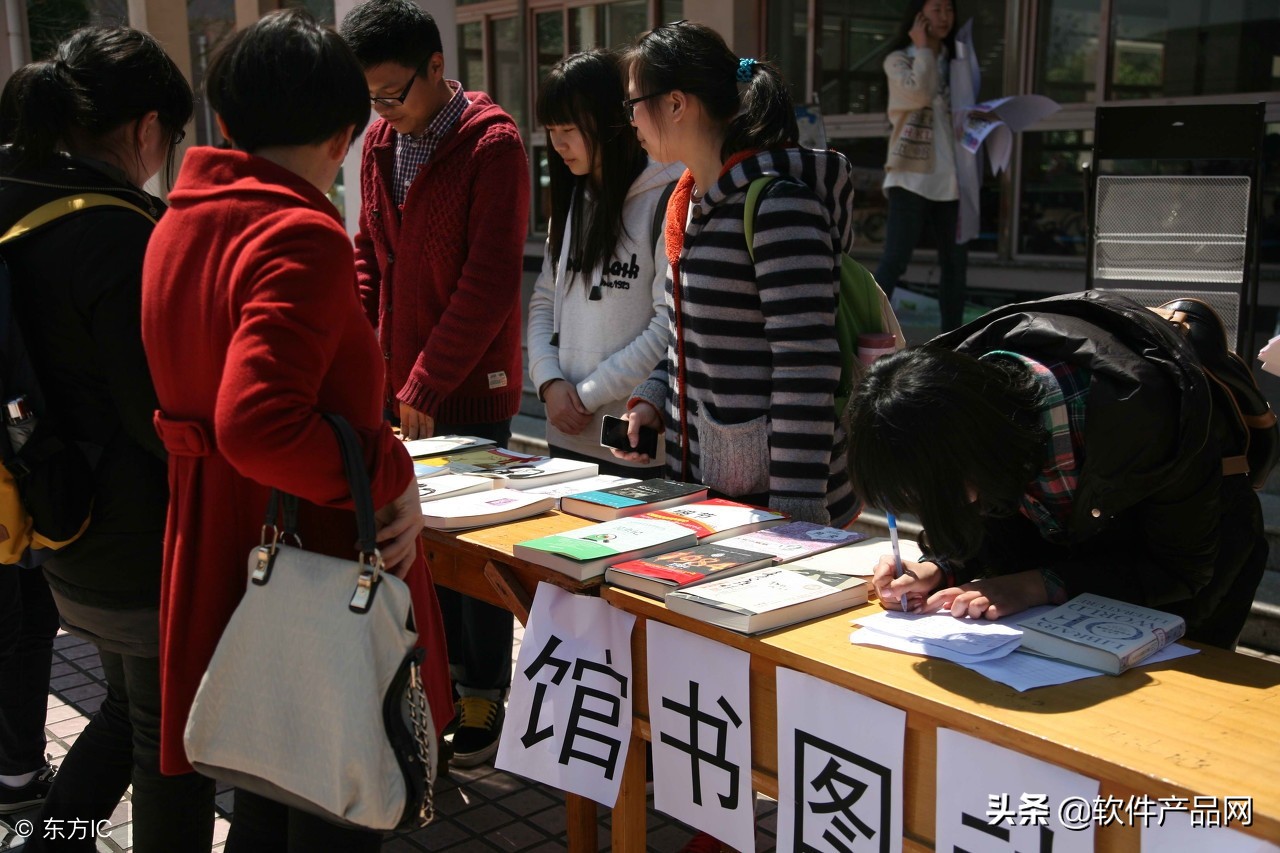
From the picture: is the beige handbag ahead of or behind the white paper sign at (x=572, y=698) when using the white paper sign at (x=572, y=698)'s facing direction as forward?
ahead

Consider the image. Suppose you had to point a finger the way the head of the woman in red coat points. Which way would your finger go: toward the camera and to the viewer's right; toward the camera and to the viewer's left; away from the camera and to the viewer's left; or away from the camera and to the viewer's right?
away from the camera and to the viewer's right

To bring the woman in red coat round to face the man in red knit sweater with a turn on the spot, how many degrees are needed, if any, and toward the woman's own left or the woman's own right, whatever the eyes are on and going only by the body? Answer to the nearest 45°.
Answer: approximately 45° to the woman's own left

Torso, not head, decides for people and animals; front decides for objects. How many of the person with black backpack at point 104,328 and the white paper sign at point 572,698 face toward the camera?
1

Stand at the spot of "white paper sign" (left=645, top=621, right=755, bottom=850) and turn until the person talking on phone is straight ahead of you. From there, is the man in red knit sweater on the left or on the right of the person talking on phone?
left

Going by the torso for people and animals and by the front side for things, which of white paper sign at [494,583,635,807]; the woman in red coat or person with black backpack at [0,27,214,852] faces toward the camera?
the white paper sign

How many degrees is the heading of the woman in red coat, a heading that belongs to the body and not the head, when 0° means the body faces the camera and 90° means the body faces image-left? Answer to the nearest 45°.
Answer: approximately 225°

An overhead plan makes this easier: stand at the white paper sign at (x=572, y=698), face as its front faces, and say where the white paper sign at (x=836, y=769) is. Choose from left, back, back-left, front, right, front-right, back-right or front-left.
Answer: front-left

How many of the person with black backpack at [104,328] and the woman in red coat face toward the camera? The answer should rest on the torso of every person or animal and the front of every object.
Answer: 0

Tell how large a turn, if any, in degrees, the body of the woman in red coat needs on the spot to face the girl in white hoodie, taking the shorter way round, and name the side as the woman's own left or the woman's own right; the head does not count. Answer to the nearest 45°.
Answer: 0° — they already face them

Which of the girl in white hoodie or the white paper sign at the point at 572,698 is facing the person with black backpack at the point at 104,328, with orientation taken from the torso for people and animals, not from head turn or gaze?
the girl in white hoodie

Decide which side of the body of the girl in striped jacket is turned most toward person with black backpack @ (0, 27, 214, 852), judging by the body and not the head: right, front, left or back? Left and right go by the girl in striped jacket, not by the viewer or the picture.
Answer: front

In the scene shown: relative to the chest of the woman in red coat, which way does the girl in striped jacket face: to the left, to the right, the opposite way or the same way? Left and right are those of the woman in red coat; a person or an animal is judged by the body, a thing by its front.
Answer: the opposite way

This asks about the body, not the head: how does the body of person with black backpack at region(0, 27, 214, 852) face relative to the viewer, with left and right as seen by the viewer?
facing away from the viewer and to the right of the viewer

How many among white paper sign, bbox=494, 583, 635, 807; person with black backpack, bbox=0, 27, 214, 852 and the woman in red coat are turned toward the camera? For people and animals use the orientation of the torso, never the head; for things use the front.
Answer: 1

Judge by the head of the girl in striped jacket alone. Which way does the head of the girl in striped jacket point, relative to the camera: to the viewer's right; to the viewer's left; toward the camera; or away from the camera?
to the viewer's left

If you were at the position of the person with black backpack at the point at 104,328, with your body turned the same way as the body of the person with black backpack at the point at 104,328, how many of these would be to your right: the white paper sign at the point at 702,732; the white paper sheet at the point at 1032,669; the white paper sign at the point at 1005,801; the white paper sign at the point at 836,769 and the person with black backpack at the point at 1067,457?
5

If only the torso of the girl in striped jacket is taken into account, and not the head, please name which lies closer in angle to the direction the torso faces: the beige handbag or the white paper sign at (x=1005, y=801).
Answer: the beige handbag

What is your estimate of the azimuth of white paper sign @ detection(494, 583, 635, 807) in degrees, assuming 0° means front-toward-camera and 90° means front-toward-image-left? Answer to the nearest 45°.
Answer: approximately 0°

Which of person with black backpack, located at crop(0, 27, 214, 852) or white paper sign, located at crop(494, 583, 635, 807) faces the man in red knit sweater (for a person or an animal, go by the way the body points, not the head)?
the person with black backpack
